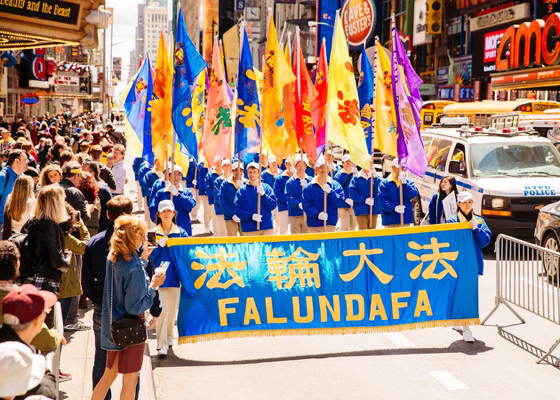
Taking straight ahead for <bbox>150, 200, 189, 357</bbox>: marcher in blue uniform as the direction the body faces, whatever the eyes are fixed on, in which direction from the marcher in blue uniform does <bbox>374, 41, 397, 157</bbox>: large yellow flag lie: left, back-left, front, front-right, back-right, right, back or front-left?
back-left

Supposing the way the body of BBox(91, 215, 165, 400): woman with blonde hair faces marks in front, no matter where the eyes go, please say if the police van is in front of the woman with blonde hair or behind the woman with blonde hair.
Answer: in front

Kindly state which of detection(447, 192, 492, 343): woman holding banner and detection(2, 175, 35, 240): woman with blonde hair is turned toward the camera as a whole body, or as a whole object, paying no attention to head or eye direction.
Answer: the woman holding banner

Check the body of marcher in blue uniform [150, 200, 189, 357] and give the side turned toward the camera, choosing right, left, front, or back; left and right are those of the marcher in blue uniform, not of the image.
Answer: front

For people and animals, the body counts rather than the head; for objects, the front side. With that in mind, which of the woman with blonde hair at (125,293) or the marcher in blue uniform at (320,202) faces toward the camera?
the marcher in blue uniform

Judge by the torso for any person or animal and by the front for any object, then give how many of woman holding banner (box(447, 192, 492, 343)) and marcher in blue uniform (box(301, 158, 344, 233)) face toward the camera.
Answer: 2

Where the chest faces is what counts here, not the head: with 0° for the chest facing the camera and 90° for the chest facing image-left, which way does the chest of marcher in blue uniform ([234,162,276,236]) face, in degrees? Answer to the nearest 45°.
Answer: approximately 0°

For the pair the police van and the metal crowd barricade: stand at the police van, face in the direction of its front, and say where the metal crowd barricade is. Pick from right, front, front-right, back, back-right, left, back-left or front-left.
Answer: front-right

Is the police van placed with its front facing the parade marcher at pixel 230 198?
no

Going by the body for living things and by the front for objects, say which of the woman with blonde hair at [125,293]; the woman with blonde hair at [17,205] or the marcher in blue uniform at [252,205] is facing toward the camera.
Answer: the marcher in blue uniform

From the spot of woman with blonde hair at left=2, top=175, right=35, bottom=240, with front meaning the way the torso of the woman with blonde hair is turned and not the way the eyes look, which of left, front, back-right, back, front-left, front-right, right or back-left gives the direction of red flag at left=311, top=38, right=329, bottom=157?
front

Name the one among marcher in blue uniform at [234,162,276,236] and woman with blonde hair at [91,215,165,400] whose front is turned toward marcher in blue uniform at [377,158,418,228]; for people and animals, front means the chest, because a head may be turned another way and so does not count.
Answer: the woman with blonde hair

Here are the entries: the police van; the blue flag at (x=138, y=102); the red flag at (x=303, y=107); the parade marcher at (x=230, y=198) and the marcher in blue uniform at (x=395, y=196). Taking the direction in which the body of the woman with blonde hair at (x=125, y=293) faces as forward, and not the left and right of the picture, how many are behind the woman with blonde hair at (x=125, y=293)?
0

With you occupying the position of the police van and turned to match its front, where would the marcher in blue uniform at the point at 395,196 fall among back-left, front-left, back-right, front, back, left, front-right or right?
right

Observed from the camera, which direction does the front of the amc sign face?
facing the viewer and to the left of the viewer

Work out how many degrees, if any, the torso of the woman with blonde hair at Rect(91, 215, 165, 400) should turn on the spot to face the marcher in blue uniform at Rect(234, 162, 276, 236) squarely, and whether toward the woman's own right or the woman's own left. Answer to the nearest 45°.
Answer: approximately 45° to the woman's own left

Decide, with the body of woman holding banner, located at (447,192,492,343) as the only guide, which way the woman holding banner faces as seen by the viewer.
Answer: toward the camera

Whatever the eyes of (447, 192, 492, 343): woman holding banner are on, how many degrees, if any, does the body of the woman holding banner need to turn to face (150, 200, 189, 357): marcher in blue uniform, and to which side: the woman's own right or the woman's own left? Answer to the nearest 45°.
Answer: approximately 45° to the woman's own right
